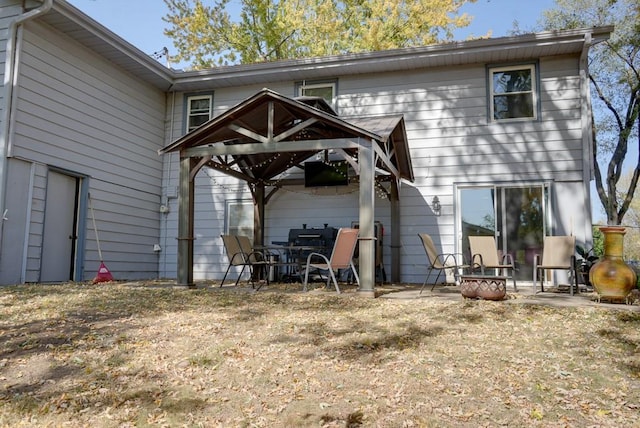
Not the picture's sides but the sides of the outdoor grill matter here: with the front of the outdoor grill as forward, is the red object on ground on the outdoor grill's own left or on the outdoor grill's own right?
on the outdoor grill's own right

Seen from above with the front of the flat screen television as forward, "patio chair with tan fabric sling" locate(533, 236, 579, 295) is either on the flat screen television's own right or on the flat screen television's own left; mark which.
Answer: on the flat screen television's own left

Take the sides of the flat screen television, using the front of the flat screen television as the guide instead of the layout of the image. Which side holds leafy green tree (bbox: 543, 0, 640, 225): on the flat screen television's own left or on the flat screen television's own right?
on the flat screen television's own left

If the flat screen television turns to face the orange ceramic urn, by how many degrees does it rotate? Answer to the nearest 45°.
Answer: approximately 45° to its left

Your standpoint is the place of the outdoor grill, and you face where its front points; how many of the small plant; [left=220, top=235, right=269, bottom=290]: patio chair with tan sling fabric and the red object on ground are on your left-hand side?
1

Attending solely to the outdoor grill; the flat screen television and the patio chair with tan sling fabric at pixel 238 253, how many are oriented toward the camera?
2

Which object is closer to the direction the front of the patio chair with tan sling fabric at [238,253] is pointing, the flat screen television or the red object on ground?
the flat screen television

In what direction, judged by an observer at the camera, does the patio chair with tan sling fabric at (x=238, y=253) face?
facing away from the viewer and to the right of the viewer

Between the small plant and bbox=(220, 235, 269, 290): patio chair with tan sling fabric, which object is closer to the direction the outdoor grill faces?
the patio chair with tan sling fabric

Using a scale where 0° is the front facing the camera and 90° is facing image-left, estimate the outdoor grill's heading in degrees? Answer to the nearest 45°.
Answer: approximately 0°

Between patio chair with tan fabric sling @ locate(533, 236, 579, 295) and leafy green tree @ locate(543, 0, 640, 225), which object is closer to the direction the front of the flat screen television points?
the patio chair with tan fabric sling

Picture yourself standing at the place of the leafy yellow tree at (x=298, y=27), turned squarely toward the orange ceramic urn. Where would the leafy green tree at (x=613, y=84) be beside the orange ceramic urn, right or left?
left

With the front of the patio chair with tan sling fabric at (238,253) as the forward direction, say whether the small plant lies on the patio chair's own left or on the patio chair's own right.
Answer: on the patio chair's own left

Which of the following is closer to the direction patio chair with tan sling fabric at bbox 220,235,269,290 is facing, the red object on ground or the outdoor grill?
the outdoor grill
